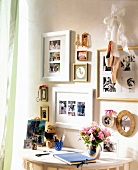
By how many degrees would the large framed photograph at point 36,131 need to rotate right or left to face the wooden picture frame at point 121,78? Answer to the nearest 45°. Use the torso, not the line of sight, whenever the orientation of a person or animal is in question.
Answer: approximately 45° to its left

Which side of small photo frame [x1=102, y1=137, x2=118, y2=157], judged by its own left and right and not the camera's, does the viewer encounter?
front

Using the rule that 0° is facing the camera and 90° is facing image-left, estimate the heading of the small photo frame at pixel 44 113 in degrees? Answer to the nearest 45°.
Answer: approximately 0°

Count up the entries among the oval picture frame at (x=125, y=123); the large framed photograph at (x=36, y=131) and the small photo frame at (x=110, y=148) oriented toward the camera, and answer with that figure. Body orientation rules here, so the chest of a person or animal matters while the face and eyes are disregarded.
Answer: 3

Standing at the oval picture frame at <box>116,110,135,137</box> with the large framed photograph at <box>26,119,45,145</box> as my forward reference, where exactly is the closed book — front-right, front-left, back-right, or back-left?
front-left

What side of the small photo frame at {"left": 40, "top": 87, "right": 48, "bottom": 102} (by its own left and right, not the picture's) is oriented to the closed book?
front

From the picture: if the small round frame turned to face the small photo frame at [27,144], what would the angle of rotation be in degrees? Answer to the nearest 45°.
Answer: approximately 45° to its right

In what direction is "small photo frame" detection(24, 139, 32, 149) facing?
toward the camera

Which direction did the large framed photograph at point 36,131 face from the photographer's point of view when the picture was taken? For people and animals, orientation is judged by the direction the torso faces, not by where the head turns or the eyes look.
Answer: facing the viewer

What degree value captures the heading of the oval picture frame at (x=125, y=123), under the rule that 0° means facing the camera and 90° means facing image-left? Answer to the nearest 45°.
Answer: approximately 0°

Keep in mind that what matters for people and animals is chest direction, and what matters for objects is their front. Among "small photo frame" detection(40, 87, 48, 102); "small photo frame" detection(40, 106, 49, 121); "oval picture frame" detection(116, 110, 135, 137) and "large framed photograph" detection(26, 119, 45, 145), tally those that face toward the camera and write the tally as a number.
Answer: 4

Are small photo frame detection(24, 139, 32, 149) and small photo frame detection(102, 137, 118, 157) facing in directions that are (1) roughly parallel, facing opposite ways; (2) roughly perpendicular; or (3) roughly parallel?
roughly parallel
